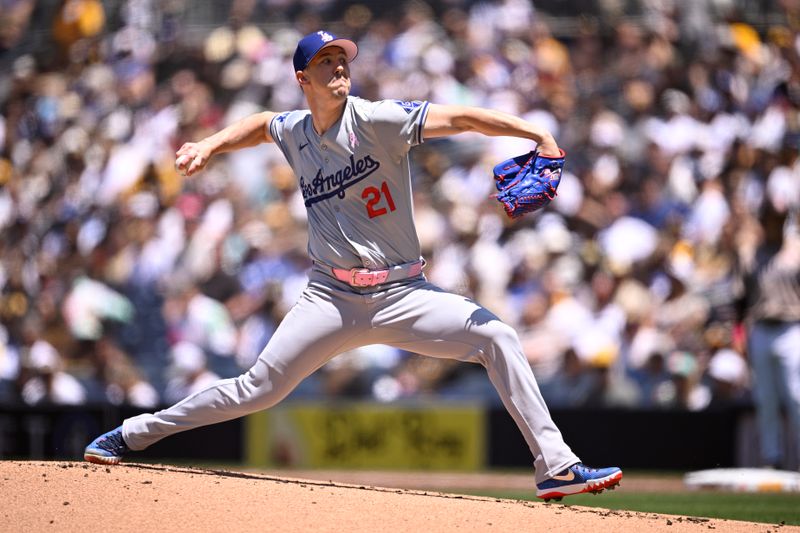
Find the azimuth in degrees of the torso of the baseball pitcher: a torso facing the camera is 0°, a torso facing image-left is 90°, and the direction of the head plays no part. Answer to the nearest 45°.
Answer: approximately 0°

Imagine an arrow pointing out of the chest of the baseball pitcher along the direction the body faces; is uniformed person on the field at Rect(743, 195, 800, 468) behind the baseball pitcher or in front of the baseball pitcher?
behind

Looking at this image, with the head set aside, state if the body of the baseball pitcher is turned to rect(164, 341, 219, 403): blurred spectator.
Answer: no

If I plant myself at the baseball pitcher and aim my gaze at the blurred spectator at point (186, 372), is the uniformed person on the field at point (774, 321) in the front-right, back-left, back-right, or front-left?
front-right

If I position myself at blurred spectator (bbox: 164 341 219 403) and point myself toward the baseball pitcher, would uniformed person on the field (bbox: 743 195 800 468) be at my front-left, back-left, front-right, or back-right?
front-left
